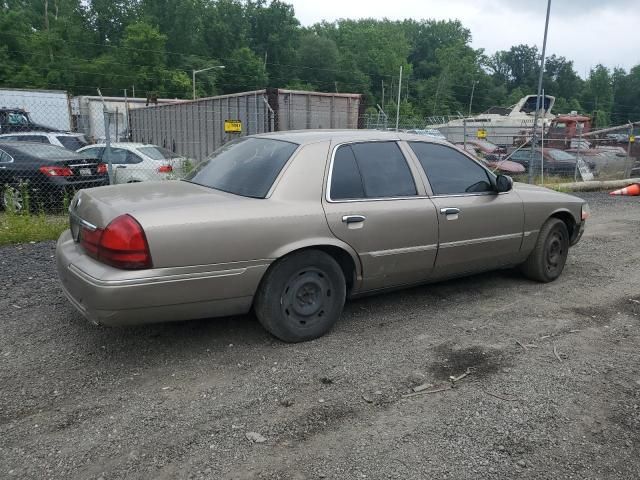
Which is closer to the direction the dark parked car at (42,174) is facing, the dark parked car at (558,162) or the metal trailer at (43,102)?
the metal trailer

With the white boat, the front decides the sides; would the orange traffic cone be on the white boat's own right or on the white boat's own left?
on the white boat's own left

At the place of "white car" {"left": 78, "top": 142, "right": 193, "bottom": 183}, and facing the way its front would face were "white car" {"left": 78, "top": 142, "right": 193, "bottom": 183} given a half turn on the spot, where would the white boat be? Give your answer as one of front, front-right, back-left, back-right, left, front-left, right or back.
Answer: left

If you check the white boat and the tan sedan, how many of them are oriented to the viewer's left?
1

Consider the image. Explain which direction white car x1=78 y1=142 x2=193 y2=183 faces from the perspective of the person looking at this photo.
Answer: facing away from the viewer and to the left of the viewer

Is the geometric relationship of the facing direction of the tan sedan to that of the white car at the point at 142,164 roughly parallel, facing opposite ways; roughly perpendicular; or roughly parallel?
roughly perpendicular

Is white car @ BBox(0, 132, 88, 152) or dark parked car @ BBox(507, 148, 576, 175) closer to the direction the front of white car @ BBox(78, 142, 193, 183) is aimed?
the white car

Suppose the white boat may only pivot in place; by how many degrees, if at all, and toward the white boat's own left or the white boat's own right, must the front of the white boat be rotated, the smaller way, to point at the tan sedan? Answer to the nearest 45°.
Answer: approximately 90° to the white boat's own left

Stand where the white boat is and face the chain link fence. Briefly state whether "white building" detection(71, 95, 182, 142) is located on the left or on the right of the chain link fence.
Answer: right

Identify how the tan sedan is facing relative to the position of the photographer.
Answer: facing away from the viewer and to the right of the viewer

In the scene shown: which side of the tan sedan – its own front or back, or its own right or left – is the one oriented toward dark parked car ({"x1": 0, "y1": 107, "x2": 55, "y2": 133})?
left

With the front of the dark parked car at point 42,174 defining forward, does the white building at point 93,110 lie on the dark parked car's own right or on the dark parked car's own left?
on the dark parked car's own right

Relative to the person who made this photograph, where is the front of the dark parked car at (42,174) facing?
facing away from the viewer and to the left of the viewer

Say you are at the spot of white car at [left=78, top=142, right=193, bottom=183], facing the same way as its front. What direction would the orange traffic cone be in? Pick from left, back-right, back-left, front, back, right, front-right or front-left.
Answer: back-right

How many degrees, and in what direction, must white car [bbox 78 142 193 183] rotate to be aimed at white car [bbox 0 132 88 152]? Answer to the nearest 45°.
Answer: approximately 45° to its right

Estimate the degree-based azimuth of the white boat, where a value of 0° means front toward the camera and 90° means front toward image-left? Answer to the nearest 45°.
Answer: approximately 90°
